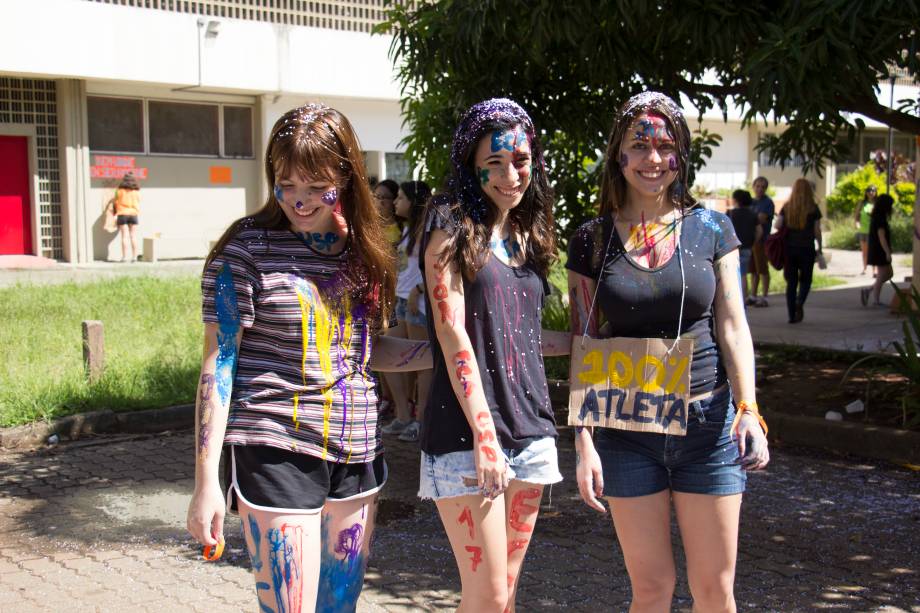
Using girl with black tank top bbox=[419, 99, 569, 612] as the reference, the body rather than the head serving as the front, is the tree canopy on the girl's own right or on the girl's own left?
on the girl's own left

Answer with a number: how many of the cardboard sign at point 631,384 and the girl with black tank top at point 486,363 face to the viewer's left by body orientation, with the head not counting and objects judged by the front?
0

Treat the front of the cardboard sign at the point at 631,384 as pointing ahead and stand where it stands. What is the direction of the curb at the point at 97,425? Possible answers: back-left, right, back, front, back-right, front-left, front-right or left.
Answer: back-right

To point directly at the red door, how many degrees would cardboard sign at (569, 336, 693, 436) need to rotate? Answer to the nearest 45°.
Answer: approximately 135° to its right

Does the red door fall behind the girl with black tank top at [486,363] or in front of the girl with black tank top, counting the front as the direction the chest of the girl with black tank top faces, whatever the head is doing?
behind

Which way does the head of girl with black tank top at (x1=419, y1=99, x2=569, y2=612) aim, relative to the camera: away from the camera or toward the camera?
toward the camera

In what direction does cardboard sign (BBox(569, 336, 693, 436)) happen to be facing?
toward the camera

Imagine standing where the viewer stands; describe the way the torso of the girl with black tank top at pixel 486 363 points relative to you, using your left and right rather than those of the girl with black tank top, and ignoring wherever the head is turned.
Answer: facing the viewer and to the right of the viewer

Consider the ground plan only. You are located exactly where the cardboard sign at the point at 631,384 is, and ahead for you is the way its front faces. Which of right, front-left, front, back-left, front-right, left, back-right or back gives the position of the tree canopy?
back
